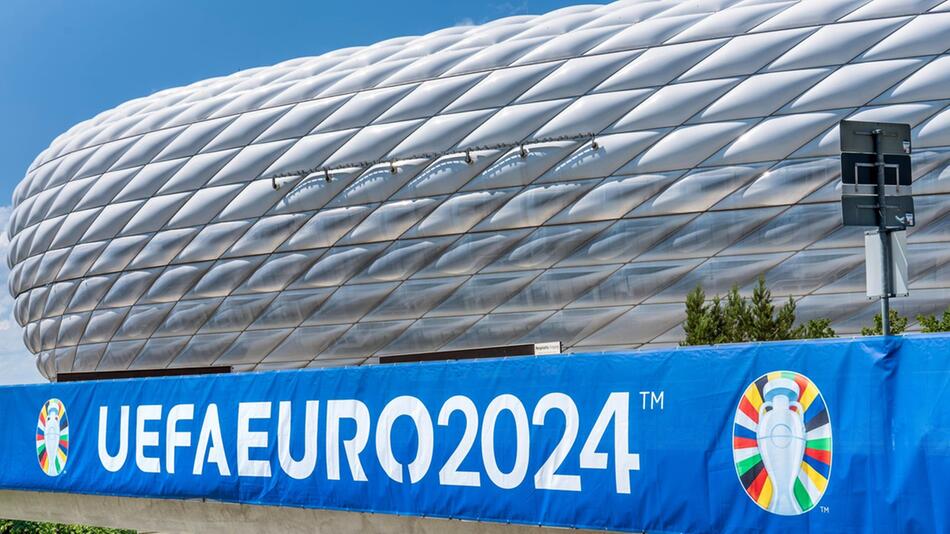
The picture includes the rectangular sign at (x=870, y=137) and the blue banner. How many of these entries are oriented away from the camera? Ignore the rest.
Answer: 1

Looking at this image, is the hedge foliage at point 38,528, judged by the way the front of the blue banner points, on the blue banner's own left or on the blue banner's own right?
on the blue banner's own right

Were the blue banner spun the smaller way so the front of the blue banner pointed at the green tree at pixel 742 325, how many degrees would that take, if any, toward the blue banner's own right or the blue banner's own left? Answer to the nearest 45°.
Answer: approximately 180°

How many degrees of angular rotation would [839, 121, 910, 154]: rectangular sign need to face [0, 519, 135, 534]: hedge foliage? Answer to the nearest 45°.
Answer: approximately 90° to its left

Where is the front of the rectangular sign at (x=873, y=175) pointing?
away from the camera

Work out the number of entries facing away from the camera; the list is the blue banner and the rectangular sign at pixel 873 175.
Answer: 1

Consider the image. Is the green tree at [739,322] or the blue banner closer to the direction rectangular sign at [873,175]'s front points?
the green tree

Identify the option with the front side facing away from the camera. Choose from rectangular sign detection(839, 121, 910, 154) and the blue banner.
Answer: the rectangular sign

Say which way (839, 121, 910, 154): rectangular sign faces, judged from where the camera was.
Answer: facing away from the viewer

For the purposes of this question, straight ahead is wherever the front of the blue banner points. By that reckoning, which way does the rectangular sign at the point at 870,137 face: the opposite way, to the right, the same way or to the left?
the opposite way

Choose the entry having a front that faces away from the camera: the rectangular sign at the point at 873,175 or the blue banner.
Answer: the rectangular sign

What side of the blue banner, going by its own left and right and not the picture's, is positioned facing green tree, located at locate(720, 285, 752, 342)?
back

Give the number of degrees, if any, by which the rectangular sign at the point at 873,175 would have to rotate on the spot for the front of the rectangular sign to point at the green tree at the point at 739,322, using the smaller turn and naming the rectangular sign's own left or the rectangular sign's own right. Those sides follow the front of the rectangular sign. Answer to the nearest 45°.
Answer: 0° — it already faces it
